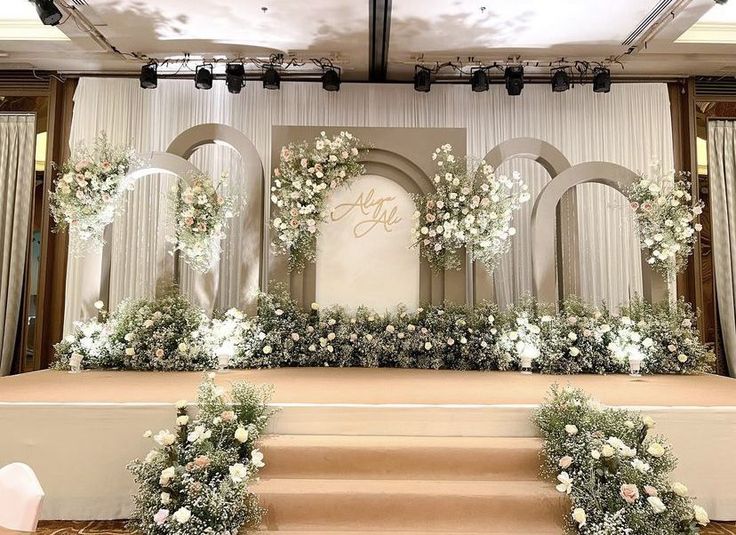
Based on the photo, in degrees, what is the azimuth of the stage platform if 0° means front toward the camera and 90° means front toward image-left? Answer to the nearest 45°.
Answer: approximately 0°

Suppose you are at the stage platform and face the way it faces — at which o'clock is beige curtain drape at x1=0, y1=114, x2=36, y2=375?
The beige curtain drape is roughly at 4 o'clock from the stage platform.

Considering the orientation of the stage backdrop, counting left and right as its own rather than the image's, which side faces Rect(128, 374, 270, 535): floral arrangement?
front

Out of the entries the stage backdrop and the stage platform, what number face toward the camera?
2

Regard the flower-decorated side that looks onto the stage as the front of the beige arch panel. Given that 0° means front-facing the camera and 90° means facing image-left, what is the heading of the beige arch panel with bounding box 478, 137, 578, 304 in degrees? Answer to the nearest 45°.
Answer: approximately 0°

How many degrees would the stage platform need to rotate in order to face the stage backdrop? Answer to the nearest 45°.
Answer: approximately 180°

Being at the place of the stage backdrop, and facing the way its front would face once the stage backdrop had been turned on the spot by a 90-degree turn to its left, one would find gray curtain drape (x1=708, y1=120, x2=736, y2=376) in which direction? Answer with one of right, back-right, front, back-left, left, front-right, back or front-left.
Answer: front

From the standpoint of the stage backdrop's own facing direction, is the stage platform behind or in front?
in front

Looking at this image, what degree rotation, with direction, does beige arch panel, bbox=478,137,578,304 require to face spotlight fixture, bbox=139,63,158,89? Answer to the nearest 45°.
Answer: approximately 90° to its right

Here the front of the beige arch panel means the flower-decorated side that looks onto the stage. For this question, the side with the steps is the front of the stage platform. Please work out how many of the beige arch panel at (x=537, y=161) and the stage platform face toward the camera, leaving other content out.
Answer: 2

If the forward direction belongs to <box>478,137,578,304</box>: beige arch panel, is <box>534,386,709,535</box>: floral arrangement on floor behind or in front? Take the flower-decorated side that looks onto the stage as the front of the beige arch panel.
in front
